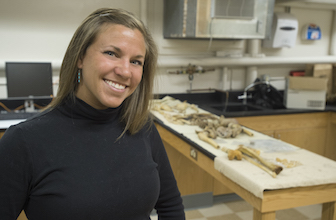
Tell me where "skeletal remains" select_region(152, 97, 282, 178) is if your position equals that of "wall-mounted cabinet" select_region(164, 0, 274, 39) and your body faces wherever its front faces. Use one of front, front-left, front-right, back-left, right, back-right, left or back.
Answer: front

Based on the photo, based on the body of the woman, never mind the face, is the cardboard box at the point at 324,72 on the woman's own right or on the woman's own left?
on the woman's own left

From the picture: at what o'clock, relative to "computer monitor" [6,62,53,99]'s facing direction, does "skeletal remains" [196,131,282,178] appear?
The skeletal remains is roughly at 11 o'clock from the computer monitor.

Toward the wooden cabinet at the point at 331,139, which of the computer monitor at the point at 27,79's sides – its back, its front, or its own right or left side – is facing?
left

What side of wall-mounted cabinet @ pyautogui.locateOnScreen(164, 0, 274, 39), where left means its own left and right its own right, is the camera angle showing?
front

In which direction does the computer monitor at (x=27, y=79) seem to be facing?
toward the camera

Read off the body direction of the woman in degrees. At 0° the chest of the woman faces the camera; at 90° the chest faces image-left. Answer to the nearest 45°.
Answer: approximately 315°

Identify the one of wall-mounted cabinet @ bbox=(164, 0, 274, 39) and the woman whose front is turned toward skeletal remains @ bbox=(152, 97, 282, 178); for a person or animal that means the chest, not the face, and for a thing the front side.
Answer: the wall-mounted cabinet

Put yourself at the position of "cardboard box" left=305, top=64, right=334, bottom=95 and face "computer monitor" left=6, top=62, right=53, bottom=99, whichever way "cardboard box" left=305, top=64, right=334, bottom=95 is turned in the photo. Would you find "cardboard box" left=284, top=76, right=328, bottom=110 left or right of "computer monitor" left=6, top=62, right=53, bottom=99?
left

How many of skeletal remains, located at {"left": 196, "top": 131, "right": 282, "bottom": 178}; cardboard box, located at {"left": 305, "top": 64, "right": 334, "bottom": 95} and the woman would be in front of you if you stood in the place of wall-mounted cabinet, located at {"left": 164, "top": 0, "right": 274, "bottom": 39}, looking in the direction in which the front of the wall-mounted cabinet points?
2

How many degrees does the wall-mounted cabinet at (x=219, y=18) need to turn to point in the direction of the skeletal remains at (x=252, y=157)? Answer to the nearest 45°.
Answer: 0° — it already faces it

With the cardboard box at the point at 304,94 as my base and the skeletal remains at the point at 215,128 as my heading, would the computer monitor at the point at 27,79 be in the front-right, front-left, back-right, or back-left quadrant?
front-right

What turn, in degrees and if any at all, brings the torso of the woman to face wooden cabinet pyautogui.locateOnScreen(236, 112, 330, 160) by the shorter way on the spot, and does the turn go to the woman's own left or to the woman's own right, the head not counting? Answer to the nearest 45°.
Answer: approximately 90° to the woman's own left

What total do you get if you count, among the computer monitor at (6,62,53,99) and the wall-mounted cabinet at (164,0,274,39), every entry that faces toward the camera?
2

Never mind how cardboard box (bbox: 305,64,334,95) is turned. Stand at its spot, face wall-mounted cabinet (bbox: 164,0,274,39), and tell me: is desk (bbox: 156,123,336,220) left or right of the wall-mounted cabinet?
left
